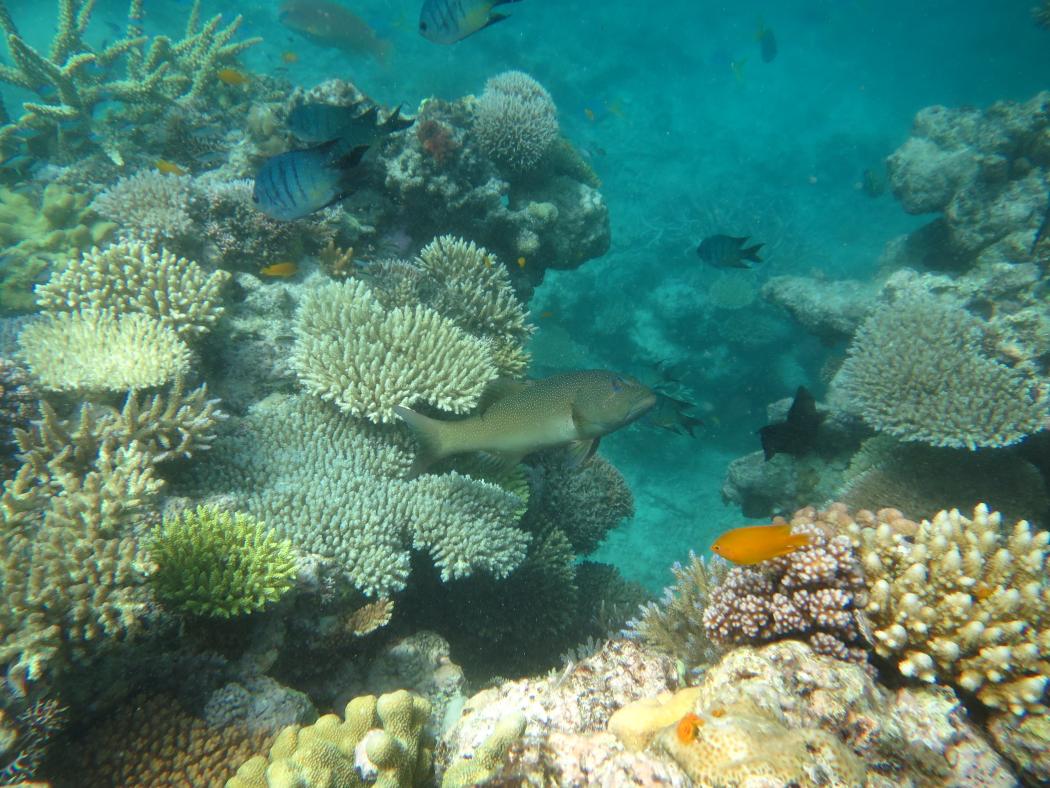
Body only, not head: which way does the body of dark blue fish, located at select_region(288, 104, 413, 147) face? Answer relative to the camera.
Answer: to the viewer's left

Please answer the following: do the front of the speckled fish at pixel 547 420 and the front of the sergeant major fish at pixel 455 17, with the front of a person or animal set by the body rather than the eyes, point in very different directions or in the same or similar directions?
very different directions

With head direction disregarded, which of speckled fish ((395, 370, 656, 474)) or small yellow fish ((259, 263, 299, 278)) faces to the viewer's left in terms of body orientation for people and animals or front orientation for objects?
the small yellow fish

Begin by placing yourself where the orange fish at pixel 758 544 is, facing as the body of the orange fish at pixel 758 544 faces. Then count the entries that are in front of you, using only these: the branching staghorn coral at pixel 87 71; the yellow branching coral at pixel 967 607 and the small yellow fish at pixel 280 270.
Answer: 2

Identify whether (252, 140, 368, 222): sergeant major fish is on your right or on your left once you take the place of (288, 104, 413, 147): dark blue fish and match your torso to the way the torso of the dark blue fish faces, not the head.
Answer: on your left

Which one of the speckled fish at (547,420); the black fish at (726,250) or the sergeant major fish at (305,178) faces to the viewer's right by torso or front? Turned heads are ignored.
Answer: the speckled fish

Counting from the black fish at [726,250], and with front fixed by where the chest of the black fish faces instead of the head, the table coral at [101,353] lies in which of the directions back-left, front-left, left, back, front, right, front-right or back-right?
front-left

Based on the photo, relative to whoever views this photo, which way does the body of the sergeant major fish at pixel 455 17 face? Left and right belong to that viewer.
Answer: facing to the left of the viewer

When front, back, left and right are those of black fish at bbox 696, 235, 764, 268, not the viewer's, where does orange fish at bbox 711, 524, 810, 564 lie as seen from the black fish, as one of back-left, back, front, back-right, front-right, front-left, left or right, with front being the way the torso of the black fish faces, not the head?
left

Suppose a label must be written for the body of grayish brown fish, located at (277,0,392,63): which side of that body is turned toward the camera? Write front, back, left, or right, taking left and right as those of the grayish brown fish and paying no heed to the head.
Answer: left

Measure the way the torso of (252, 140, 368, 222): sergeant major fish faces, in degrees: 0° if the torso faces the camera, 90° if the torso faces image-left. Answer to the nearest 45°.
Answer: approximately 90°

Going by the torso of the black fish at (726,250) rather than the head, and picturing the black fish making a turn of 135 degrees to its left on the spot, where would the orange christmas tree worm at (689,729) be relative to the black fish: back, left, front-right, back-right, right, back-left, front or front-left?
front-right

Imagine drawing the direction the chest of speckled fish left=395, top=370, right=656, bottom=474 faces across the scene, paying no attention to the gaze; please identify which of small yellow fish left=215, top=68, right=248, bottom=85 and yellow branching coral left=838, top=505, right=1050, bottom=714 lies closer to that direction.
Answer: the yellow branching coral

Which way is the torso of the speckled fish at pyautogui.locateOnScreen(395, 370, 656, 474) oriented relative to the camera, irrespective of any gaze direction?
to the viewer's right
